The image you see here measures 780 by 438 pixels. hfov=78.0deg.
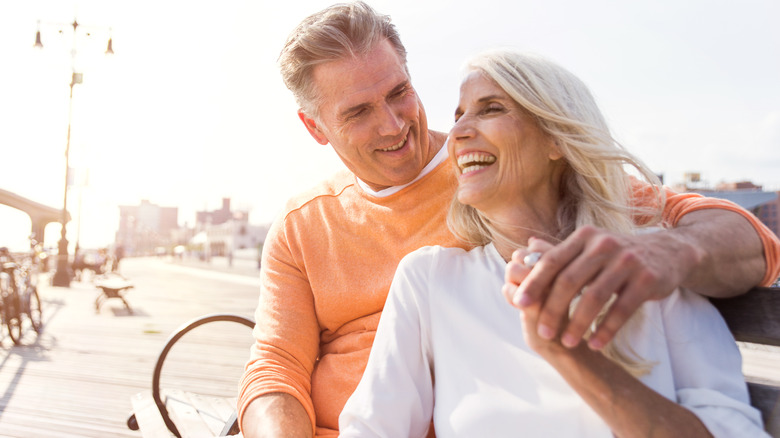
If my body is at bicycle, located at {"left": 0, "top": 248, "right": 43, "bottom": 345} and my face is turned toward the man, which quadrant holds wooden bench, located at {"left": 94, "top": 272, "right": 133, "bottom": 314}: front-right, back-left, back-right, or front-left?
back-left
